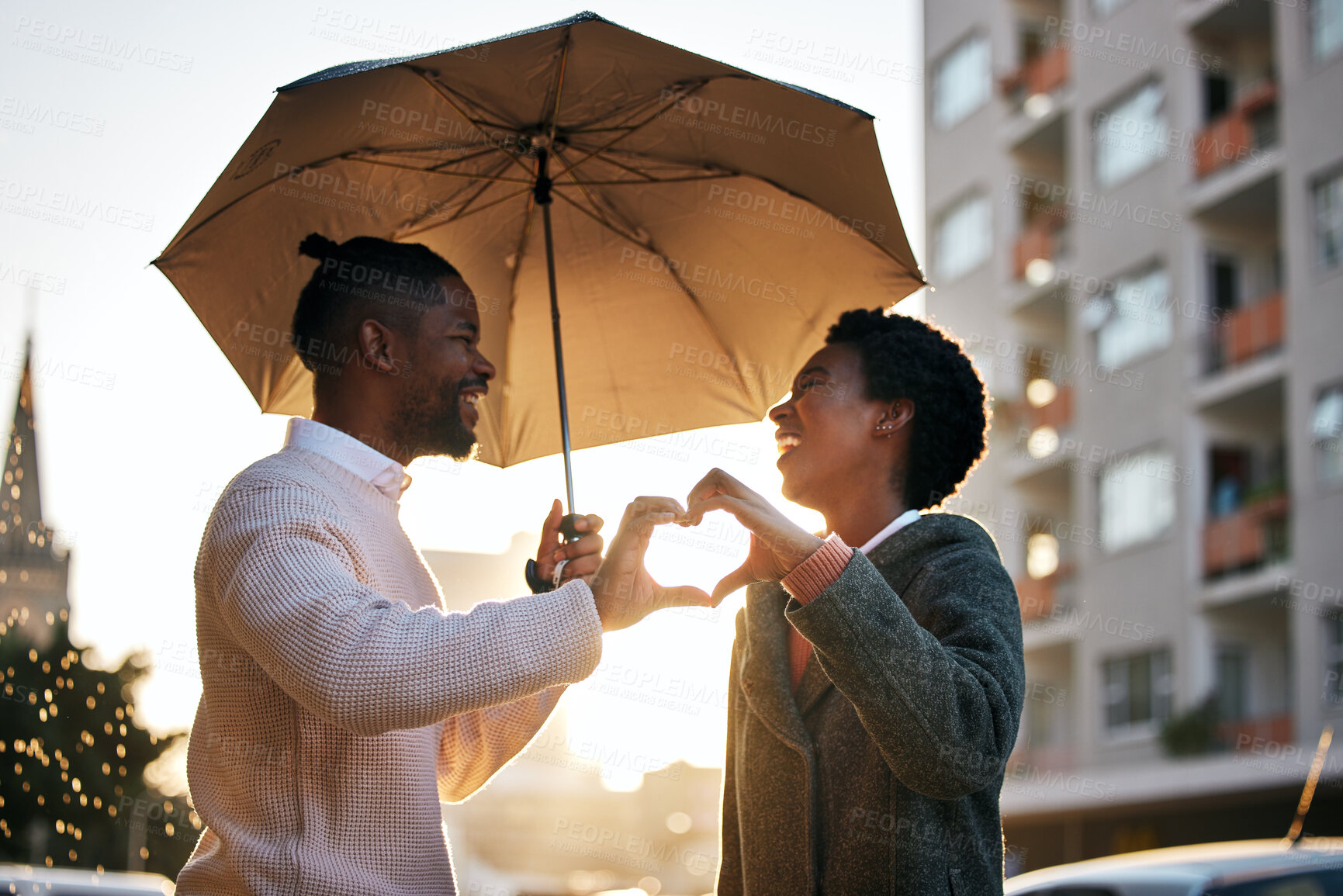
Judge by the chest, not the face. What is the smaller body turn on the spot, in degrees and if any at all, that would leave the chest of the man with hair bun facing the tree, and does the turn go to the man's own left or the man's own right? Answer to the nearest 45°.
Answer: approximately 90° to the man's own left

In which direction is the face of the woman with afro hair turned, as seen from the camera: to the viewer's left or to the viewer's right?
to the viewer's left

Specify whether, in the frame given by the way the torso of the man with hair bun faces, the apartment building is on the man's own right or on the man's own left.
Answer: on the man's own left

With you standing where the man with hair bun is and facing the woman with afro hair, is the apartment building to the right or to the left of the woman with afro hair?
left

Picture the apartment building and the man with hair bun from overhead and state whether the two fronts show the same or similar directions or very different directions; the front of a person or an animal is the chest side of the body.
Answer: very different directions

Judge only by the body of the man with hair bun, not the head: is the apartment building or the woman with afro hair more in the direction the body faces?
the woman with afro hair

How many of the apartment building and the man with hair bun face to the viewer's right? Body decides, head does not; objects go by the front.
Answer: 1

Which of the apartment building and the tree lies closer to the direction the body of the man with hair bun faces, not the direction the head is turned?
the apartment building

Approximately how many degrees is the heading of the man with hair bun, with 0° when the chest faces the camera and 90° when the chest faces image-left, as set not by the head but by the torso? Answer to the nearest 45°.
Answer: approximately 270°

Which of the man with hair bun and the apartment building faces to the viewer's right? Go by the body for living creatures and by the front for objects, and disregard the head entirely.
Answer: the man with hair bun
